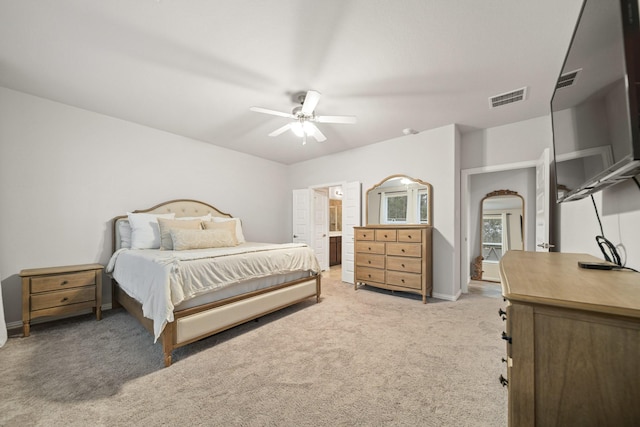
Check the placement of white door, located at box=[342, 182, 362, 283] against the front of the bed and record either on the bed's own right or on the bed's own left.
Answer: on the bed's own left

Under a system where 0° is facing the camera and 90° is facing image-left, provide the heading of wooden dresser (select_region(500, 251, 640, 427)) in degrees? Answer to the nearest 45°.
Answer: approximately 90°

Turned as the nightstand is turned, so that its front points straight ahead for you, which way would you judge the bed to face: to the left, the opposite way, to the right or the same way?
the same way

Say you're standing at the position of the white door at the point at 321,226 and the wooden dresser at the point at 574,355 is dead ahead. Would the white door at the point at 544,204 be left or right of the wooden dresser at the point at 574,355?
left

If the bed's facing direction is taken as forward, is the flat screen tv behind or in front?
in front

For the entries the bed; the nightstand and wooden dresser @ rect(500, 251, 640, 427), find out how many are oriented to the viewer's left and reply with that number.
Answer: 1

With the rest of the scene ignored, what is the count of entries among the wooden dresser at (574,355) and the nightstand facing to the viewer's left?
1

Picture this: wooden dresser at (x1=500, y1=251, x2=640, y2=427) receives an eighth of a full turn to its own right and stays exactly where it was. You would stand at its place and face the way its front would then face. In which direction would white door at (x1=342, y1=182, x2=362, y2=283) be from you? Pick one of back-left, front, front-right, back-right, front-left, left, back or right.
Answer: front

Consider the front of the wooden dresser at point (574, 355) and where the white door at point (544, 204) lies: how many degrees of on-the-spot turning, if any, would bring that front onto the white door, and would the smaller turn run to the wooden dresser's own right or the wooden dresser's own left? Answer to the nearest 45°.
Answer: approximately 90° to the wooden dresser's own right

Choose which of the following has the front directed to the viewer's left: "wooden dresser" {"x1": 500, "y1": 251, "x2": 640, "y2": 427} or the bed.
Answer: the wooden dresser

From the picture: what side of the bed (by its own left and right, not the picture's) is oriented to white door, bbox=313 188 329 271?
left

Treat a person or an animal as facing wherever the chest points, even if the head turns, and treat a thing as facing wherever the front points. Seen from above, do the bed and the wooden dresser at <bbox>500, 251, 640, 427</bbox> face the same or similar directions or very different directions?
very different directions

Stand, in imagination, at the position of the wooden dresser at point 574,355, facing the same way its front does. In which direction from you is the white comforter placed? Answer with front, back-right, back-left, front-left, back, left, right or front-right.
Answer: front

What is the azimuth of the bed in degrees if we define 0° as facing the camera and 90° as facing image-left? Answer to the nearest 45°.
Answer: approximately 315°

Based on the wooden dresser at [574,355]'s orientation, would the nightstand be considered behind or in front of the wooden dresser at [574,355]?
in front

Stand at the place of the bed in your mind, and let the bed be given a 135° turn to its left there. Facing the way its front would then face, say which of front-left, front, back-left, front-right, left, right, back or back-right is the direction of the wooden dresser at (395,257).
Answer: right

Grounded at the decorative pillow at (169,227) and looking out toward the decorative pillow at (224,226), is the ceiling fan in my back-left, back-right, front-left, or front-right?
front-right

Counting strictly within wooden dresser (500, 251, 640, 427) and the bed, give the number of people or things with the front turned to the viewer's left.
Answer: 1

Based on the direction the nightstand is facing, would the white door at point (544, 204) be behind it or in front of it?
in front

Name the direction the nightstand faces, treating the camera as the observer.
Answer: facing the viewer and to the right of the viewer
